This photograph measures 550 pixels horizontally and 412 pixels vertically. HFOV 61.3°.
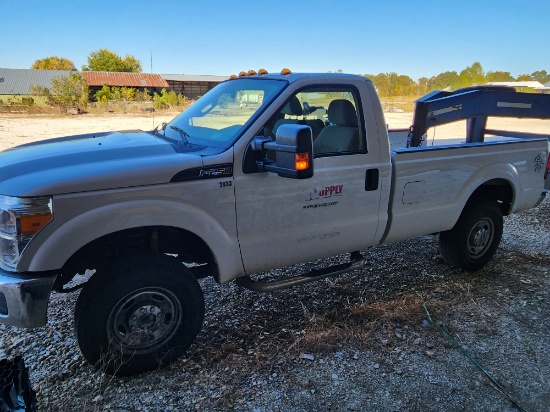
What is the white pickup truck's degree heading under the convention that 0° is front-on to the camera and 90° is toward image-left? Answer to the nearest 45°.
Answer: approximately 45°

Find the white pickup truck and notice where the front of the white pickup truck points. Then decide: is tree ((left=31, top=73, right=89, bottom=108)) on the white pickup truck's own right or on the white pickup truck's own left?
on the white pickup truck's own right
